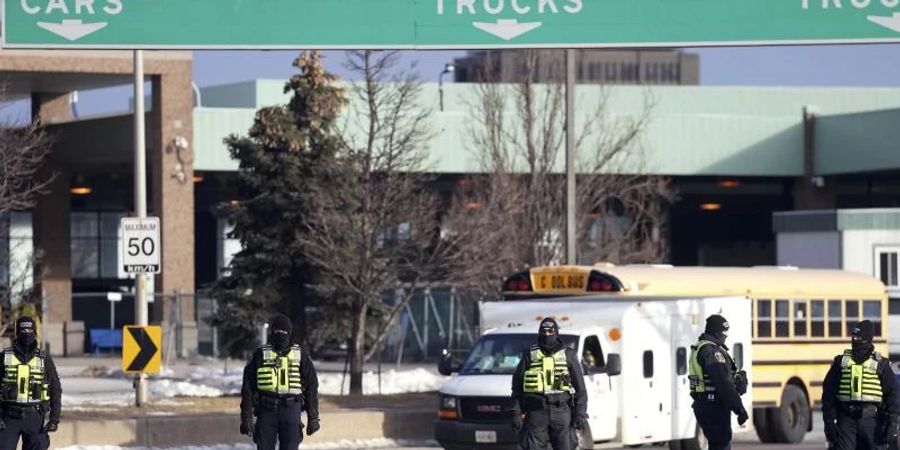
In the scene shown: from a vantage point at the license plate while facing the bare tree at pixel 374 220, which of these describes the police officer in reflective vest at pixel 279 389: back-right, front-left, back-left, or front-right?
back-left

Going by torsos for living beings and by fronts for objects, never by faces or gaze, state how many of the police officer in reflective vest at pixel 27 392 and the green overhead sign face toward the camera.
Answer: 2

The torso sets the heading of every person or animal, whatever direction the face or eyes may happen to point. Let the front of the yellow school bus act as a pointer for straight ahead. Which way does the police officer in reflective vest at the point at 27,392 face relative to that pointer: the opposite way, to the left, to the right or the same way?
to the left

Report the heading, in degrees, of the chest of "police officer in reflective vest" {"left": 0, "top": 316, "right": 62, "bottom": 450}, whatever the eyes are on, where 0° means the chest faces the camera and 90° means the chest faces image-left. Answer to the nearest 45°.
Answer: approximately 0°

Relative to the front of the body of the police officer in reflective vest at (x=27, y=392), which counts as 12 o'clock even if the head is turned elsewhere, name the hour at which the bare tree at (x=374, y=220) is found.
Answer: The bare tree is roughly at 7 o'clock from the police officer in reflective vest.

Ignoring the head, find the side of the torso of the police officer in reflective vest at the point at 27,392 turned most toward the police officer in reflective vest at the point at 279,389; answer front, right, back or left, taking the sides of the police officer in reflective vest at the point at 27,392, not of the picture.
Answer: left
